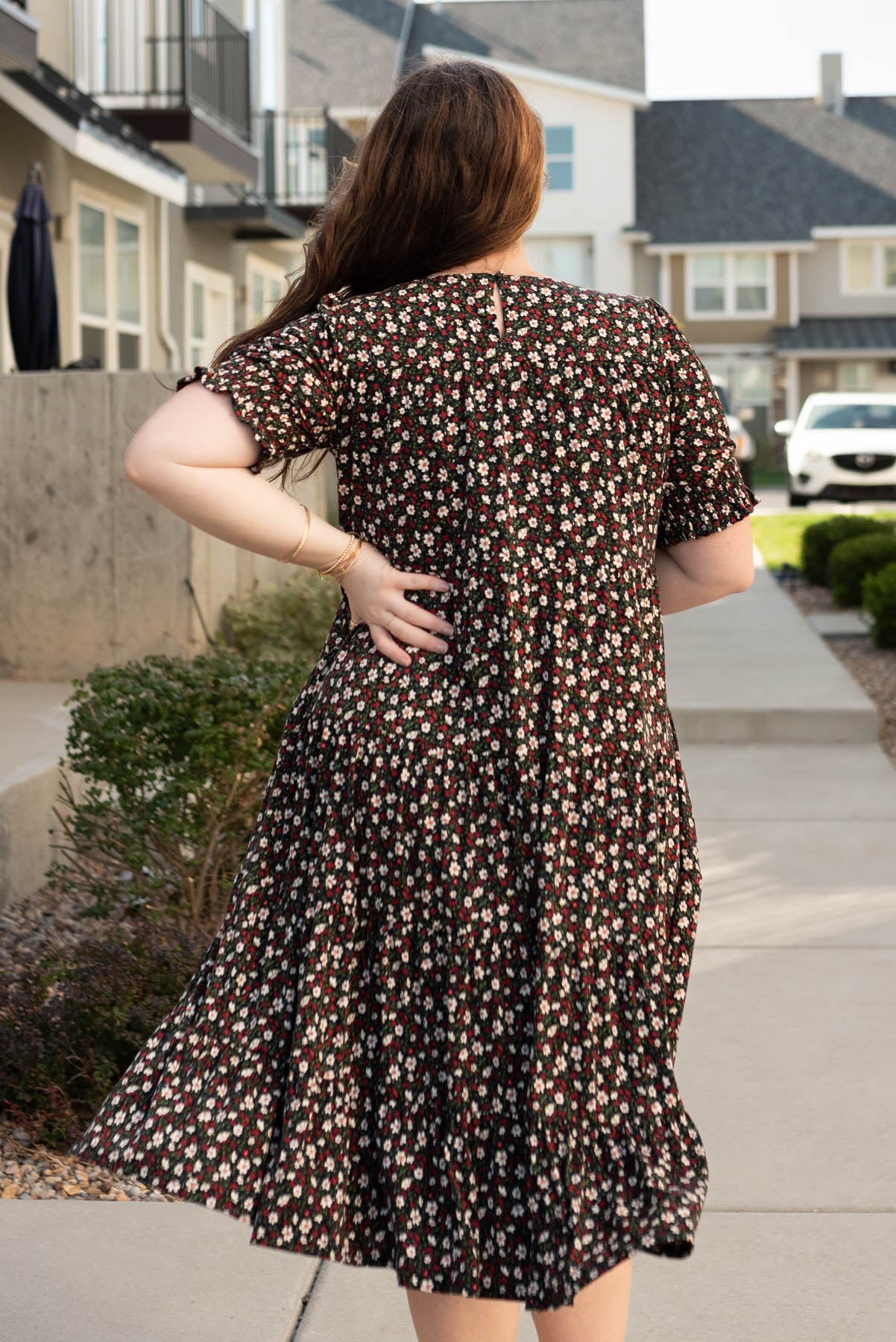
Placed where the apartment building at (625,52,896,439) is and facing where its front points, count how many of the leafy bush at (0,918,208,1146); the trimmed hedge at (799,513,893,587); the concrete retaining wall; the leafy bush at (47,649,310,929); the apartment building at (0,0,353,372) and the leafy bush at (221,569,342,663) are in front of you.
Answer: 6

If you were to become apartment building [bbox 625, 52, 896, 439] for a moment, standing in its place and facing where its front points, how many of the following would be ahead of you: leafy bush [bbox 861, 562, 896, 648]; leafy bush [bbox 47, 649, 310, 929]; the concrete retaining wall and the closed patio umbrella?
4

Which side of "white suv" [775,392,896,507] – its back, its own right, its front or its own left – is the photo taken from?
front

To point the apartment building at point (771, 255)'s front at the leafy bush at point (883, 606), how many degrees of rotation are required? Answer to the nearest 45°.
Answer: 0° — it already faces it

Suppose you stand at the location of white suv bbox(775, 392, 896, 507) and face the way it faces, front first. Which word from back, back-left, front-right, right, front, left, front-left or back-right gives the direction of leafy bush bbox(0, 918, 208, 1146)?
front

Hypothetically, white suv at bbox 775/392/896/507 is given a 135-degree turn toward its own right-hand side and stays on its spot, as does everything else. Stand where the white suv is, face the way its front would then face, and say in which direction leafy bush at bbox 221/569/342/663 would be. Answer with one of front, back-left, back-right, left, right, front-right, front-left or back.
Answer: back-left

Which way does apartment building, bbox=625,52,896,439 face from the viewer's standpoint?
toward the camera

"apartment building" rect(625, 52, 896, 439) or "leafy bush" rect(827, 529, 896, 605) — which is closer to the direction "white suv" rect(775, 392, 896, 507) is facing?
the leafy bush

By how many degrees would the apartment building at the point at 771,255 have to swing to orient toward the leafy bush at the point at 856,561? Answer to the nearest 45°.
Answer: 0° — it already faces it
